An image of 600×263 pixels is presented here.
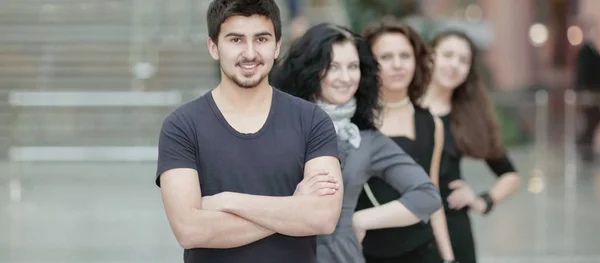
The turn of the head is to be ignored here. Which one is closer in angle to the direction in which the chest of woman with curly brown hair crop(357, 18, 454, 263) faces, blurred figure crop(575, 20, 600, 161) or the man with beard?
the man with beard

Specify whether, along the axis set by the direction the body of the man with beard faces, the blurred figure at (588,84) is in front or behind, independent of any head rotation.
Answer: behind

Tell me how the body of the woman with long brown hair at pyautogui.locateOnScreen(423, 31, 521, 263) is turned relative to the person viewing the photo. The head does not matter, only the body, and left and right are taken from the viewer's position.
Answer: facing the viewer and to the left of the viewer

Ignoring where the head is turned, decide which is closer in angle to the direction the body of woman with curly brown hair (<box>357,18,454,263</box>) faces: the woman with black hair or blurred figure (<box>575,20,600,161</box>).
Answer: the woman with black hair

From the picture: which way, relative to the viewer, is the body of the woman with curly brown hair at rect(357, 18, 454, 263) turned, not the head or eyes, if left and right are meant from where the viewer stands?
facing the viewer

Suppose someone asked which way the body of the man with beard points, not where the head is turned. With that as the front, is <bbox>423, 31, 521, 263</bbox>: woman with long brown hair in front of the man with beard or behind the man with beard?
behind

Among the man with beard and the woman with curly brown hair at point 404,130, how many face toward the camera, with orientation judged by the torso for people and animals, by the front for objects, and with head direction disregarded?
2

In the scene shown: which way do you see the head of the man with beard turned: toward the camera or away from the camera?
toward the camera

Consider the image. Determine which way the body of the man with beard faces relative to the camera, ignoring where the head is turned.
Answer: toward the camera
